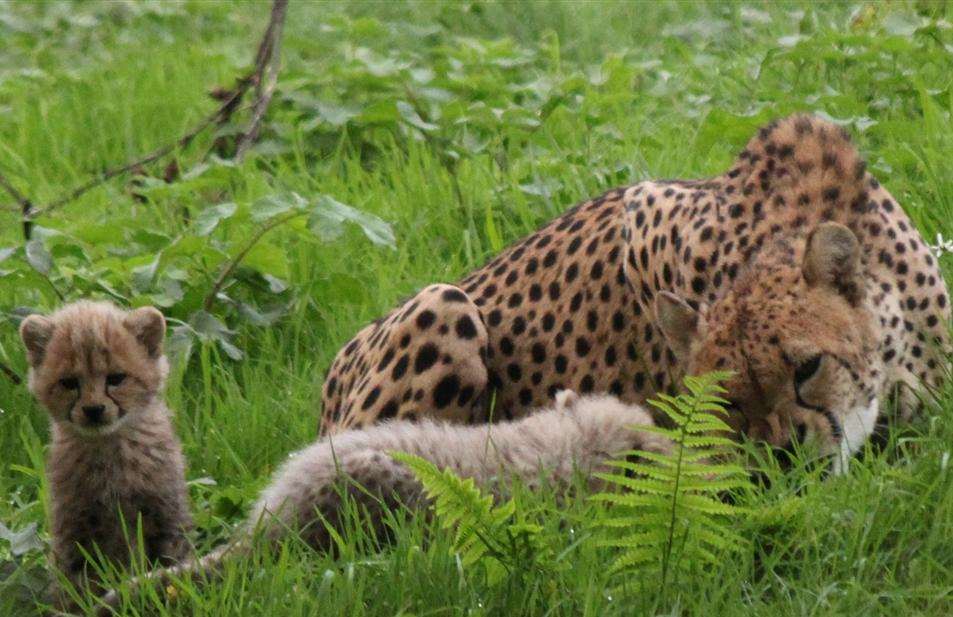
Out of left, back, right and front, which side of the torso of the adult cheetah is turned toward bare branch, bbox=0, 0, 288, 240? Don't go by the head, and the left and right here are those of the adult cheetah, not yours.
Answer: back

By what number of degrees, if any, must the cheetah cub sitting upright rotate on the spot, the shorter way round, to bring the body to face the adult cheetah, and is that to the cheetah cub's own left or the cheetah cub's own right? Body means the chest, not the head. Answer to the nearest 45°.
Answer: approximately 90° to the cheetah cub's own left

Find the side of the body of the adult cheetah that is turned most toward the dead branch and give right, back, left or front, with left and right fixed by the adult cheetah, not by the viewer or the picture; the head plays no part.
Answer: back

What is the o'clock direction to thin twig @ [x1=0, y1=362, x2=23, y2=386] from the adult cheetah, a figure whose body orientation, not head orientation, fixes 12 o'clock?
The thin twig is roughly at 5 o'clock from the adult cheetah.

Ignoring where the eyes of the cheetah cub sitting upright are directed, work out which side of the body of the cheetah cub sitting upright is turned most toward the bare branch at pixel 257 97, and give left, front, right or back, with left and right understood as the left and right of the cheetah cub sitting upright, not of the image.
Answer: back

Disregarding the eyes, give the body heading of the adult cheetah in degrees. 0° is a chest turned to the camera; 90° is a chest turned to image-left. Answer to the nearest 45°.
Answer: approximately 315°

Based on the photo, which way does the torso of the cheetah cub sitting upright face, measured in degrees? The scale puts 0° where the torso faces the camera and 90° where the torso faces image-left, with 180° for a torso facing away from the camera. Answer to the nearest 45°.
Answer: approximately 0°
